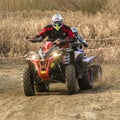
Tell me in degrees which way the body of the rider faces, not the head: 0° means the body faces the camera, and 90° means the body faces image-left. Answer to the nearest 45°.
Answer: approximately 0°
